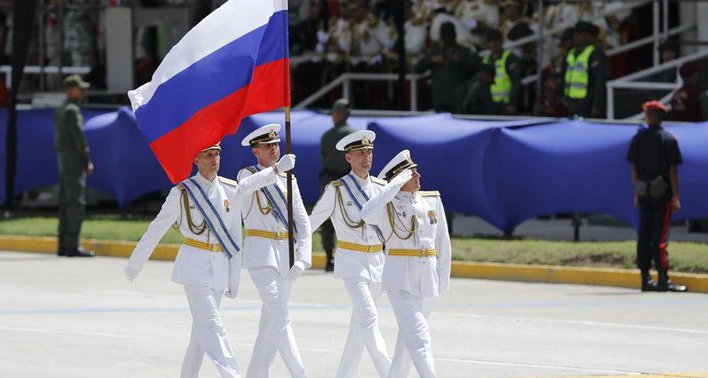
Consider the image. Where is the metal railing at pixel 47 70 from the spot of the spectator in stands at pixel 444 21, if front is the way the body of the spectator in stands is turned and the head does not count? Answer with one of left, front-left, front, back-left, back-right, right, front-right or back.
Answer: right

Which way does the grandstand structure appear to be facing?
toward the camera

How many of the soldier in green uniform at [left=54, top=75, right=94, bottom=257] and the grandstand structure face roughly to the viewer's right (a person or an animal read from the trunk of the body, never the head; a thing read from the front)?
1

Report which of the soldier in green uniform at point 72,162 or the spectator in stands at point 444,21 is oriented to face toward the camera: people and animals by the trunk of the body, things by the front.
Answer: the spectator in stands

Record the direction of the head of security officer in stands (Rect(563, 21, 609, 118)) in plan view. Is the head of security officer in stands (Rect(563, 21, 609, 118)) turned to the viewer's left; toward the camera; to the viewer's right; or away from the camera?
toward the camera

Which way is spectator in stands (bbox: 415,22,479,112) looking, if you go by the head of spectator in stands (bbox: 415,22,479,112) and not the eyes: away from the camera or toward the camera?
toward the camera

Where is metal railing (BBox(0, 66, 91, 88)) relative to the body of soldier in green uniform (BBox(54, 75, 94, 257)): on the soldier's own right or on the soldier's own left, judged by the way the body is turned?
on the soldier's own left

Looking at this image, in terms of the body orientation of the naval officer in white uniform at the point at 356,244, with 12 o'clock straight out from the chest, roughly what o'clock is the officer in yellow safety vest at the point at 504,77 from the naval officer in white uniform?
The officer in yellow safety vest is roughly at 8 o'clock from the naval officer in white uniform.

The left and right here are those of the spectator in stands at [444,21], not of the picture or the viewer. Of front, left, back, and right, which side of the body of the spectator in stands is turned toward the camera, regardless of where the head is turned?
front

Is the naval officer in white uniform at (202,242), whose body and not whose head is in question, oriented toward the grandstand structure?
no

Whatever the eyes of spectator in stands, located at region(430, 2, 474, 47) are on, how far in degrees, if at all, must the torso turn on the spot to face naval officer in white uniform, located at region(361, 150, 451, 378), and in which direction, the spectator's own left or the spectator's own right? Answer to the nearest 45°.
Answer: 0° — they already face them
